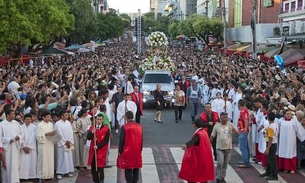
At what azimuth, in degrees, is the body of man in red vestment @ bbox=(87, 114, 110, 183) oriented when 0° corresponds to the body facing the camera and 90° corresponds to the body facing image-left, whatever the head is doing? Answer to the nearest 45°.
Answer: approximately 0°

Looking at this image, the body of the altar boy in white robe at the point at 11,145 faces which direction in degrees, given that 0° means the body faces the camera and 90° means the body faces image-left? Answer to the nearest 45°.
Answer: approximately 315°

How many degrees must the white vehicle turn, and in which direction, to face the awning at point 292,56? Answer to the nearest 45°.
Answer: approximately 135° to its left

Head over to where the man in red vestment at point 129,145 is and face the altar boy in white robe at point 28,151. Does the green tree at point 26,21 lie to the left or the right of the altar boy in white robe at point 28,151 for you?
right

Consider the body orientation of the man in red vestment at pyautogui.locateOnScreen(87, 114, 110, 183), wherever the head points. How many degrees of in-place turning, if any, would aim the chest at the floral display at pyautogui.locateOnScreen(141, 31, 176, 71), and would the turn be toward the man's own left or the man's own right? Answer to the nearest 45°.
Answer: approximately 180°
